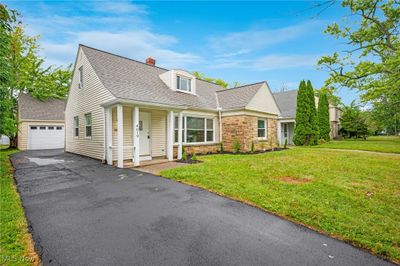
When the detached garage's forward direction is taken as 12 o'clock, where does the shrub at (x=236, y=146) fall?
The shrub is roughly at 11 o'clock from the detached garage.

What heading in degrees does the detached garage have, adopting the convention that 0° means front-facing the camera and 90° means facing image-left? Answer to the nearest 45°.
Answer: approximately 0°

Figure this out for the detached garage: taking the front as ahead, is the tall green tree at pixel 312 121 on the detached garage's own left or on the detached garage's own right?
on the detached garage's own left

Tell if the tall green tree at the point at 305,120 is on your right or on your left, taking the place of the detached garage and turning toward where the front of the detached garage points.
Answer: on your left

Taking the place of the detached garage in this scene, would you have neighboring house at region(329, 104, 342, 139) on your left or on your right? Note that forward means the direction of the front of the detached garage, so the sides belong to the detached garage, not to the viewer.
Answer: on your left

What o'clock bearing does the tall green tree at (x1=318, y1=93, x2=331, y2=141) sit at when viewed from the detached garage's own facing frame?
The tall green tree is roughly at 10 o'clock from the detached garage.
